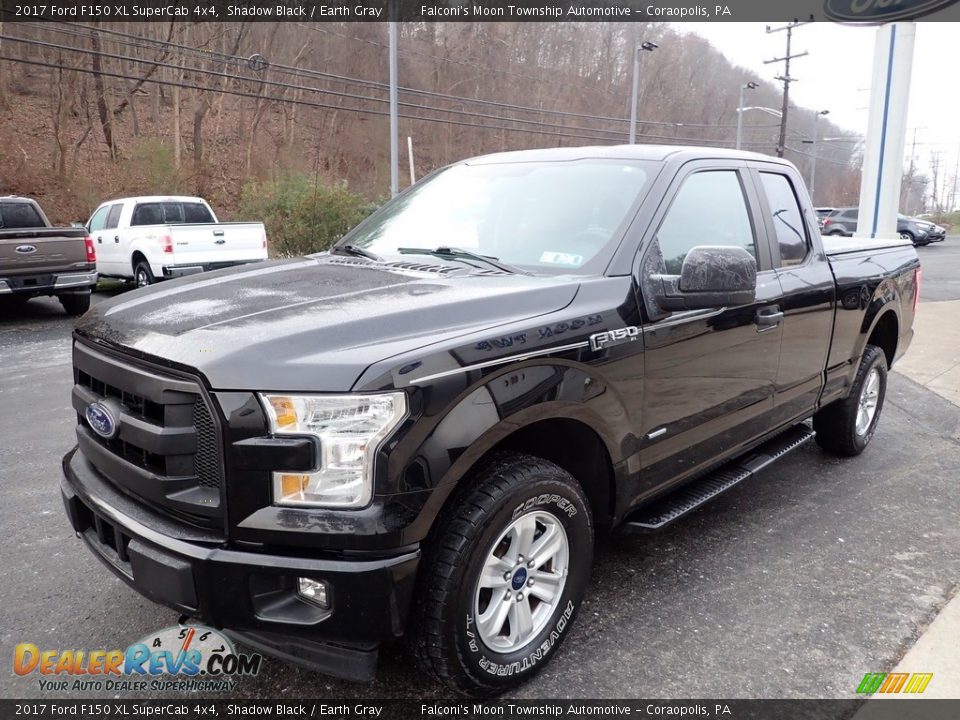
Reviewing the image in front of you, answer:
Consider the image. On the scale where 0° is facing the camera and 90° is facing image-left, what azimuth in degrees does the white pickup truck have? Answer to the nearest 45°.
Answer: approximately 135°

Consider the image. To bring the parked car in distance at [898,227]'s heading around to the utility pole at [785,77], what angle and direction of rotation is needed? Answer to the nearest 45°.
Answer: approximately 180°

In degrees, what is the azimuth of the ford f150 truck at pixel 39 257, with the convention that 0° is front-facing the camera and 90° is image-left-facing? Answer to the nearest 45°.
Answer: approximately 135°

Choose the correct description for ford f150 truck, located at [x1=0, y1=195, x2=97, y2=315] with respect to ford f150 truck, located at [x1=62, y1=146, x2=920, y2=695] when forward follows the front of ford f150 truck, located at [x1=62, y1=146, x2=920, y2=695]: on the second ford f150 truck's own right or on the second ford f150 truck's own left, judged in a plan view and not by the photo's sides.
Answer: on the second ford f150 truck's own right

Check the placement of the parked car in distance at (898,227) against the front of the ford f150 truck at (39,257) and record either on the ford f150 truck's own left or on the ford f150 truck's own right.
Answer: on the ford f150 truck's own right

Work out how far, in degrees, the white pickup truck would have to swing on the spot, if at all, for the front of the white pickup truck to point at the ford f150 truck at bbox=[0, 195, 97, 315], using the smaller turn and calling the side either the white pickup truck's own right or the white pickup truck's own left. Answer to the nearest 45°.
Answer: approximately 90° to the white pickup truck's own left

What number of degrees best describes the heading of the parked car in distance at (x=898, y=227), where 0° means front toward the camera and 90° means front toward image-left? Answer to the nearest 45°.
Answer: approximately 315°

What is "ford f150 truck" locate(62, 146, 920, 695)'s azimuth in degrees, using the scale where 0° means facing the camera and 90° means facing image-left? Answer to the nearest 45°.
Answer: approximately 45°
